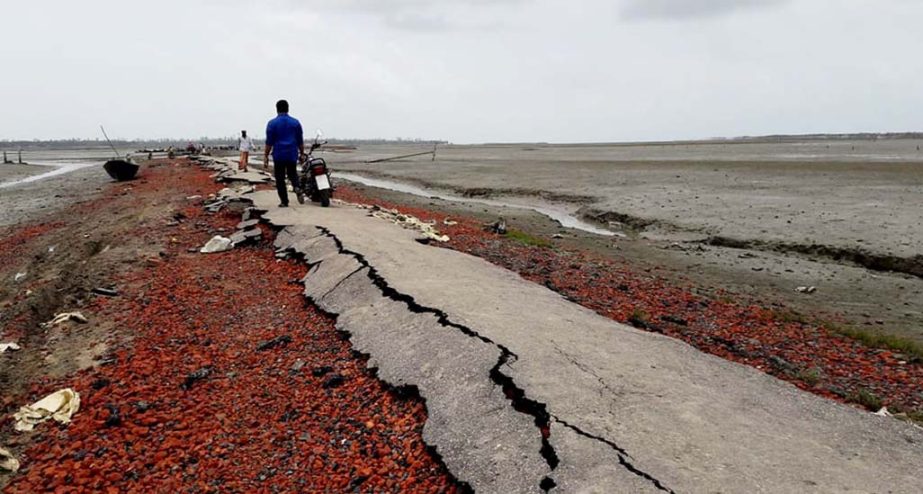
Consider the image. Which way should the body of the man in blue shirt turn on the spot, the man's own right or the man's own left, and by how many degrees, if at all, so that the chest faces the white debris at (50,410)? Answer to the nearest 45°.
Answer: approximately 180°

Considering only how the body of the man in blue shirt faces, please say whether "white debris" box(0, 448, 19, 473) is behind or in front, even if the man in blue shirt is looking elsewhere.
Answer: behind

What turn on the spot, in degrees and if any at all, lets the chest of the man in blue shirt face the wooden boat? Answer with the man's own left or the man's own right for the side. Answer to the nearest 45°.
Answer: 0° — they already face it

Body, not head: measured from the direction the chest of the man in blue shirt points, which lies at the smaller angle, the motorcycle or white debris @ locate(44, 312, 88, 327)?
the motorcycle

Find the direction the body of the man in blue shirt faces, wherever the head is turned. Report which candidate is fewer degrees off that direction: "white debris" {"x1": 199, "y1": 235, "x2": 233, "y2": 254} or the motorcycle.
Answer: the motorcycle

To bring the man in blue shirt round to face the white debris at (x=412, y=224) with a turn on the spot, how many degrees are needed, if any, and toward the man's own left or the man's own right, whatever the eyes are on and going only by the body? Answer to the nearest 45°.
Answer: approximately 90° to the man's own right

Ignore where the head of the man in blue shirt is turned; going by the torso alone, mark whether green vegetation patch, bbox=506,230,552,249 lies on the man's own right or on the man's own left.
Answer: on the man's own right

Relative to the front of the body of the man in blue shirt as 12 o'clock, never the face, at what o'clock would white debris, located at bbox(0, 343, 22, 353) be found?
The white debris is roughly at 7 o'clock from the man in blue shirt.

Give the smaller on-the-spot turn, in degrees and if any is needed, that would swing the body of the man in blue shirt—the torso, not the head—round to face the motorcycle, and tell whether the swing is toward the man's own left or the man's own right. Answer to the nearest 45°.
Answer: approximately 45° to the man's own right

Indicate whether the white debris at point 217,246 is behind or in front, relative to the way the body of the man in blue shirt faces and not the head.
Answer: behind

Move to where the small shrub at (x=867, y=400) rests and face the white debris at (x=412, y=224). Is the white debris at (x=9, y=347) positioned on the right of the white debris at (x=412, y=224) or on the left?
left

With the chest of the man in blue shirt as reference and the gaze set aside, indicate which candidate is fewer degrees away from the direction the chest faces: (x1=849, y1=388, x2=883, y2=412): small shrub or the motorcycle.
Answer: the motorcycle

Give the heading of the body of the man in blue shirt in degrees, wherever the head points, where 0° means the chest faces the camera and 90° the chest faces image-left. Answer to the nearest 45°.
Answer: approximately 180°

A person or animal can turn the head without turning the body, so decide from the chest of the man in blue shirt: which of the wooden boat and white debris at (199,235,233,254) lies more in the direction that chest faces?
the wooden boat
